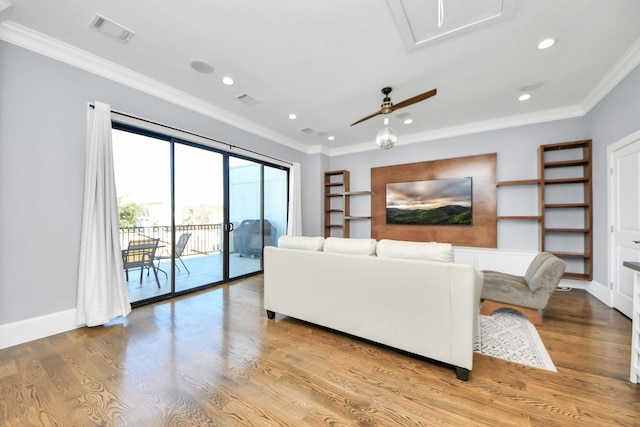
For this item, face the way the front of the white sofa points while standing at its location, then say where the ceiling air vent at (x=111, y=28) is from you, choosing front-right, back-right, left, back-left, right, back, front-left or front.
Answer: back-left

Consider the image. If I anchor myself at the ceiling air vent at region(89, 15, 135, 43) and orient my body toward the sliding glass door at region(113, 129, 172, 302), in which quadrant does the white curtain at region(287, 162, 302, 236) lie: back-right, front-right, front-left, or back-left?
front-right

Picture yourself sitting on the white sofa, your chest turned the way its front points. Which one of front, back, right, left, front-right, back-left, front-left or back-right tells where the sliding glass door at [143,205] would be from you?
back-left

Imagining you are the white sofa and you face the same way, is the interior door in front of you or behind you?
in front

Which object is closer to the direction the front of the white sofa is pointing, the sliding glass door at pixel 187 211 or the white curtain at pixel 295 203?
the white curtain

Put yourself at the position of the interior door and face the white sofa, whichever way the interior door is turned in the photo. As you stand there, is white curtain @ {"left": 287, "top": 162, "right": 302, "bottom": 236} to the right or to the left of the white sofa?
right

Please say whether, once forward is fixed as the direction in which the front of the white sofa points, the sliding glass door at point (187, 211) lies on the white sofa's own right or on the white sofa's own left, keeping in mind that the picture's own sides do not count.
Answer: on the white sofa's own left

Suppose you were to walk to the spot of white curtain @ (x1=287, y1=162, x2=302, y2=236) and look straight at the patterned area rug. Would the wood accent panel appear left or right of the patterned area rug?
left

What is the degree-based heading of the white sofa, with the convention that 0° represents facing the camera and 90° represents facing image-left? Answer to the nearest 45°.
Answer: approximately 225°

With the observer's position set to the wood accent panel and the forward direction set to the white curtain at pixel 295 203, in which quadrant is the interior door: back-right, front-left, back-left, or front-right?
back-left

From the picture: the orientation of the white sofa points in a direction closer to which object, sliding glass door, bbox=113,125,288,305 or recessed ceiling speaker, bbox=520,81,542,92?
the recessed ceiling speaker

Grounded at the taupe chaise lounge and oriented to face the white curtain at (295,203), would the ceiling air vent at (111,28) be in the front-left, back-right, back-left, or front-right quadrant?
front-left

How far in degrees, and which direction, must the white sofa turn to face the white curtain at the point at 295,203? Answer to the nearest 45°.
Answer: approximately 90° to its left

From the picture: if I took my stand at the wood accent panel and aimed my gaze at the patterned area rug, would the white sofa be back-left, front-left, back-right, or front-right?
front-right
